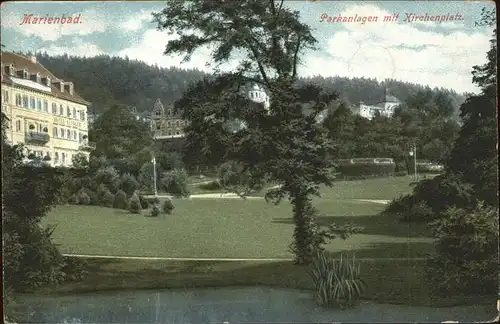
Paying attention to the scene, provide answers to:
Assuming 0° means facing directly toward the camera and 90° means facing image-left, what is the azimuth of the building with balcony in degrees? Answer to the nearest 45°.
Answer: approximately 315°
